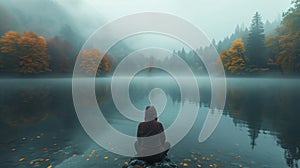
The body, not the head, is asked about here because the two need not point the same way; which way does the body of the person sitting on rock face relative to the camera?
away from the camera
